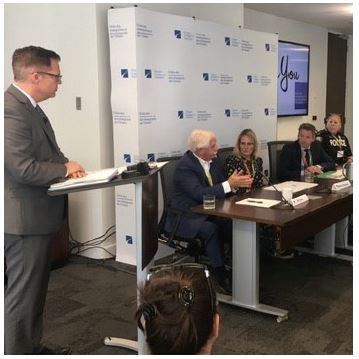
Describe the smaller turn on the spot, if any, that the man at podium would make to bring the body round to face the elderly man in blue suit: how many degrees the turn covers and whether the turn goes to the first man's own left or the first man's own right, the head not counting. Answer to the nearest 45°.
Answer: approximately 45° to the first man's own left

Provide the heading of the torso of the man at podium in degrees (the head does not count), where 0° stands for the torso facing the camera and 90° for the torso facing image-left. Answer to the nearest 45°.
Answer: approximately 270°

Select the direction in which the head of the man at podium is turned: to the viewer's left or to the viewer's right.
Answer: to the viewer's right

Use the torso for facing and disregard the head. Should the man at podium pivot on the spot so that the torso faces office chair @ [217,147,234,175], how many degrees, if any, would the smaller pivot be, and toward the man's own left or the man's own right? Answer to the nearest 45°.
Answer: approximately 45° to the man's own left

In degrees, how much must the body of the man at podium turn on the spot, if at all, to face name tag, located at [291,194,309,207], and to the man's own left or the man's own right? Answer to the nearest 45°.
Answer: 0° — they already face it

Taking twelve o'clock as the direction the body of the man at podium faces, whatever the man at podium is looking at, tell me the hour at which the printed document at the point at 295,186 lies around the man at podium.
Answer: The printed document is roughly at 11 o'clock from the man at podium.
